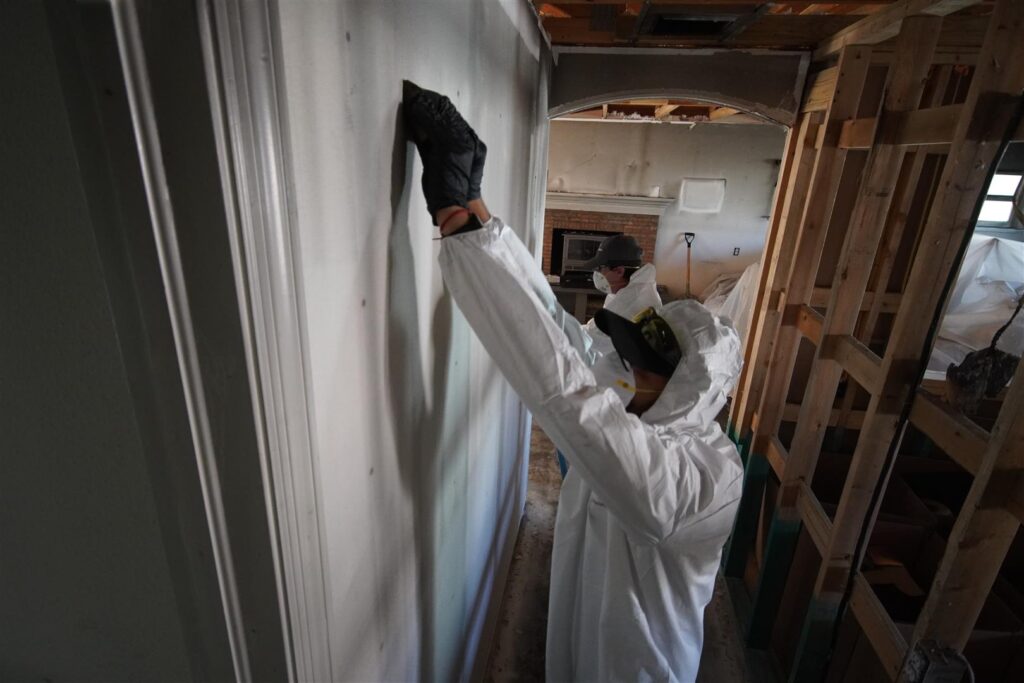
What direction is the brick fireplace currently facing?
toward the camera

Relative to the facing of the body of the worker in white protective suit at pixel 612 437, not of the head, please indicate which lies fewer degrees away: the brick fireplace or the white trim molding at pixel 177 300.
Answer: the white trim molding

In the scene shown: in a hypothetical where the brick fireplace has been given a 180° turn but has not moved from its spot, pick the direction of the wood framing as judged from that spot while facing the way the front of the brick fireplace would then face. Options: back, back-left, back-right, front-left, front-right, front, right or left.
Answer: back

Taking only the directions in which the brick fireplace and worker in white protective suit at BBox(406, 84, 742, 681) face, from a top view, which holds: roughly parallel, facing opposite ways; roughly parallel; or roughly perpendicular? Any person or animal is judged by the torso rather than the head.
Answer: roughly perpendicular

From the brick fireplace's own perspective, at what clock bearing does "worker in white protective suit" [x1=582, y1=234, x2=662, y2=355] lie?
The worker in white protective suit is roughly at 12 o'clock from the brick fireplace.

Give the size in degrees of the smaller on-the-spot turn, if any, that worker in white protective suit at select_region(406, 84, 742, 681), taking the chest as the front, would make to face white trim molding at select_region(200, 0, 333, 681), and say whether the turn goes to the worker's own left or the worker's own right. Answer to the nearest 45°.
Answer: approximately 45° to the worker's own left
